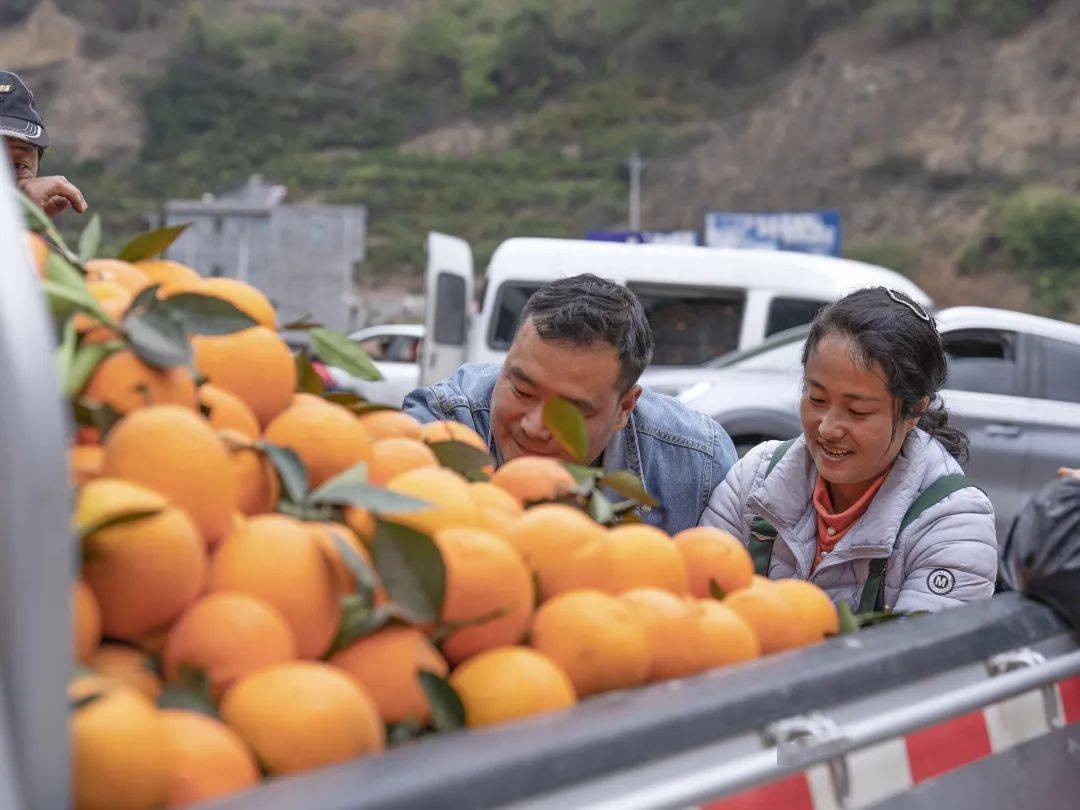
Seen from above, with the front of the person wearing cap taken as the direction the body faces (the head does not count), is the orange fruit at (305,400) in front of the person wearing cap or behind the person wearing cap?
in front

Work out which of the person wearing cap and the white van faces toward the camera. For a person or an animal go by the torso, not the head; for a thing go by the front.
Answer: the person wearing cap

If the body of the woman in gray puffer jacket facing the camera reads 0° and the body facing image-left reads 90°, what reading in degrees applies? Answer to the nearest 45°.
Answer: approximately 45°

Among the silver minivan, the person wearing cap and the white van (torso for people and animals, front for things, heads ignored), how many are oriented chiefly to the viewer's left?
1

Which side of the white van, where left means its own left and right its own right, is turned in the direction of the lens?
right

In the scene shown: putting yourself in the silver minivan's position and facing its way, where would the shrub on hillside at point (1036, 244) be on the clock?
The shrub on hillside is roughly at 3 o'clock from the silver minivan.

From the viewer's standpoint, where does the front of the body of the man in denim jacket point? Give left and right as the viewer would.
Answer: facing the viewer and to the left of the viewer

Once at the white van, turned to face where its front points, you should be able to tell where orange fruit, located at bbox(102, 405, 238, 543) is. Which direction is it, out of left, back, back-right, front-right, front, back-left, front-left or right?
right

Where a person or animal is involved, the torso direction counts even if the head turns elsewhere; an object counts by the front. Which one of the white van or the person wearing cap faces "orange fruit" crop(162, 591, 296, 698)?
the person wearing cap

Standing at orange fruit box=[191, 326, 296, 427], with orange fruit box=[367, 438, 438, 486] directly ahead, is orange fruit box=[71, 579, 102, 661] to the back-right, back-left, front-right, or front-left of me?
back-right

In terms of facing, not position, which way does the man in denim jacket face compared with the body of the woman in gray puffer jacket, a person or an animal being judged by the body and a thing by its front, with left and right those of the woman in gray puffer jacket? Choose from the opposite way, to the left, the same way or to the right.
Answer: the same way

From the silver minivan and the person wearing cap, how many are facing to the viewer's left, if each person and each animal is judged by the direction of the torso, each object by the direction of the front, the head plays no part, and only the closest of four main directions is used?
1

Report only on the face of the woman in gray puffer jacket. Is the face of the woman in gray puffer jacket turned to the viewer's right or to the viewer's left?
to the viewer's left

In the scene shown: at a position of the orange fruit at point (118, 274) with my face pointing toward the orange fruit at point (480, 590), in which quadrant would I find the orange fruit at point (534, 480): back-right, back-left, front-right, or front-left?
front-left

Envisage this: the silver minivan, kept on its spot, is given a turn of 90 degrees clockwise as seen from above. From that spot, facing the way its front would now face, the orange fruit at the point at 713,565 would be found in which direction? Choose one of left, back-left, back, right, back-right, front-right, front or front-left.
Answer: back

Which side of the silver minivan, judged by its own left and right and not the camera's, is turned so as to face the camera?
left

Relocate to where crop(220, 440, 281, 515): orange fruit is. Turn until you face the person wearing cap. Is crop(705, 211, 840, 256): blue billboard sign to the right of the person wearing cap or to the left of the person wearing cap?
right
